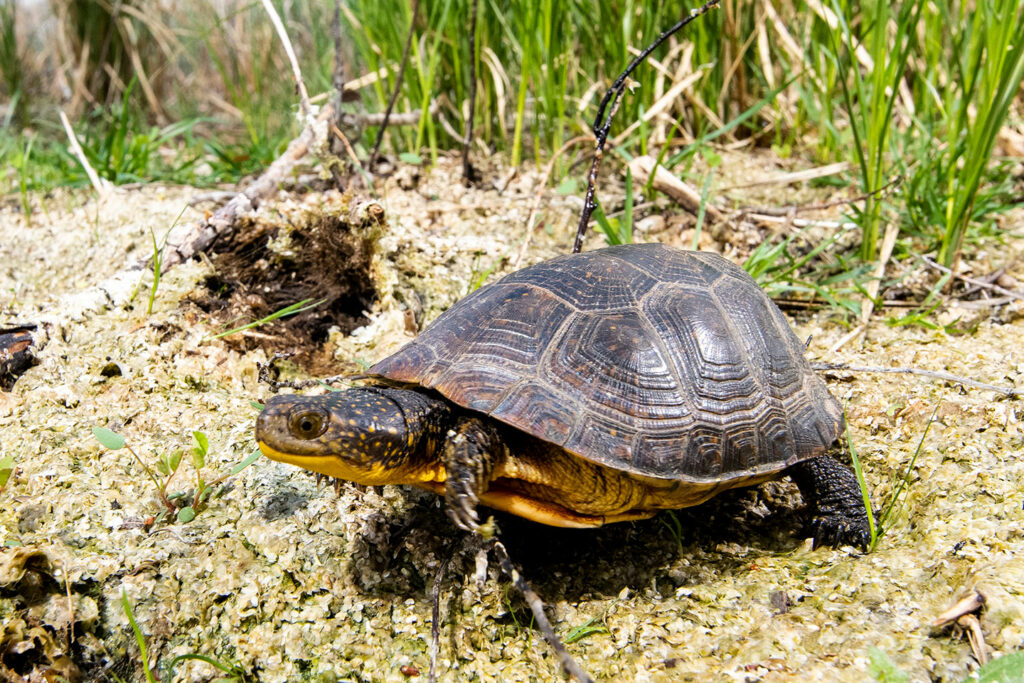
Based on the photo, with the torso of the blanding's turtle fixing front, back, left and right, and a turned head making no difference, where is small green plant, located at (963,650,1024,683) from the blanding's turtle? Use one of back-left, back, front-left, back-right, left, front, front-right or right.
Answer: back-left

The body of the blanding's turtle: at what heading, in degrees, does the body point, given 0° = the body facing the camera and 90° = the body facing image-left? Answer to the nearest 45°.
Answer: approximately 90°

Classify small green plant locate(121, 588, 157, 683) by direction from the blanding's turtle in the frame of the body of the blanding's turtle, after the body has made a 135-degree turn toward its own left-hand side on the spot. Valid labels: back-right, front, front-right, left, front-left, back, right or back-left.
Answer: right

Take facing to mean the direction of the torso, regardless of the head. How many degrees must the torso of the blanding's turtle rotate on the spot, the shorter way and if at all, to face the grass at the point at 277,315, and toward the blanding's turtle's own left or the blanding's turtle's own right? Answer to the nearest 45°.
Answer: approximately 45° to the blanding's turtle's own right

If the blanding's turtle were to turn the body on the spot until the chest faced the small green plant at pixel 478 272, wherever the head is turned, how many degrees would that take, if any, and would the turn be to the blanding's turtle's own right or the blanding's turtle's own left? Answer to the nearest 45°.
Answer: approximately 90° to the blanding's turtle's own right

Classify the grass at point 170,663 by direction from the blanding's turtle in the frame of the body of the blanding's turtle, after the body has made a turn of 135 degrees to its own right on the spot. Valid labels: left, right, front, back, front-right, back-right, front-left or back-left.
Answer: back

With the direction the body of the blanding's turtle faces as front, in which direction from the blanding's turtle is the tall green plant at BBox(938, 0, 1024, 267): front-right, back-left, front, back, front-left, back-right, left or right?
back-right

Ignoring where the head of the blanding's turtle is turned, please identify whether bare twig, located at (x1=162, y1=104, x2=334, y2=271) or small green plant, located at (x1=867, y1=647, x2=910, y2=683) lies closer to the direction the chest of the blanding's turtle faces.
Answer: the bare twig

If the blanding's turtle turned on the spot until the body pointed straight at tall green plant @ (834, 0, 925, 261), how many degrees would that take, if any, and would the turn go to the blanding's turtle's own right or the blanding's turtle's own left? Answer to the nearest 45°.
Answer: approximately 135° to the blanding's turtle's own right

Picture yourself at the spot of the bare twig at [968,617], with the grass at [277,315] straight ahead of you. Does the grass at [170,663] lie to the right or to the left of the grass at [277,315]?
left
